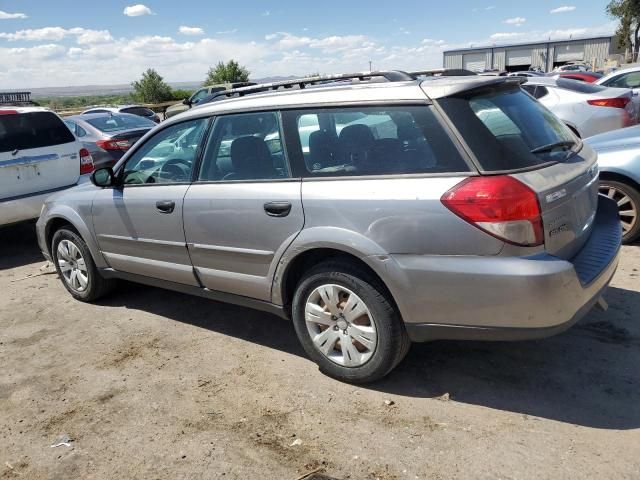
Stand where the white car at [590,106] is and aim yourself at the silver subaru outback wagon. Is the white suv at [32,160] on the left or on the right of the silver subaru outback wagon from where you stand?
right

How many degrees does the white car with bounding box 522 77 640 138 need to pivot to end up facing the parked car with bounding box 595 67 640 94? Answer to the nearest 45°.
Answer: approximately 45° to its right

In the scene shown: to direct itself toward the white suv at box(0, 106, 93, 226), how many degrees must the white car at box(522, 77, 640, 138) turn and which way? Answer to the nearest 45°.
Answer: approximately 90° to its left

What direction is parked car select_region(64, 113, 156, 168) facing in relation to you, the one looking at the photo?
facing away from the viewer and to the left of the viewer

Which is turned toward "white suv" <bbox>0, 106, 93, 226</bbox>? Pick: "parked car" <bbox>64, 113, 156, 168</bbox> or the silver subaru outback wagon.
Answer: the silver subaru outback wagon

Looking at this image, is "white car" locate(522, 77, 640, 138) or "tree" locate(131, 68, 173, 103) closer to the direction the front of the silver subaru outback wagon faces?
the tree

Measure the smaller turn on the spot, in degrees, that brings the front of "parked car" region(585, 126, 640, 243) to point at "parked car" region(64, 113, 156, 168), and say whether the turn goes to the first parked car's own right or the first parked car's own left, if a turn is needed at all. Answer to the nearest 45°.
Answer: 0° — it already faces it

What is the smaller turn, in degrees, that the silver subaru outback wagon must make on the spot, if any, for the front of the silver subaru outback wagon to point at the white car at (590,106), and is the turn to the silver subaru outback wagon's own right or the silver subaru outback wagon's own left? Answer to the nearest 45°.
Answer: approximately 90° to the silver subaru outback wagon's own right

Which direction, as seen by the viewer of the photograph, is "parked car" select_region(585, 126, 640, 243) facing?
facing to the left of the viewer

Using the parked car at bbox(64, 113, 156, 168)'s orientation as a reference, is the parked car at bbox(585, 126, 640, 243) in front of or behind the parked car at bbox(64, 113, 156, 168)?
behind

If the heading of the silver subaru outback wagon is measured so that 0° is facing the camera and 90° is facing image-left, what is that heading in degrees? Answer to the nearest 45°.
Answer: approximately 135°

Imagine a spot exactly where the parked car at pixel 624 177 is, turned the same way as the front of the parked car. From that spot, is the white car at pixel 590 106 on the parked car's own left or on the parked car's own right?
on the parked car's own right
